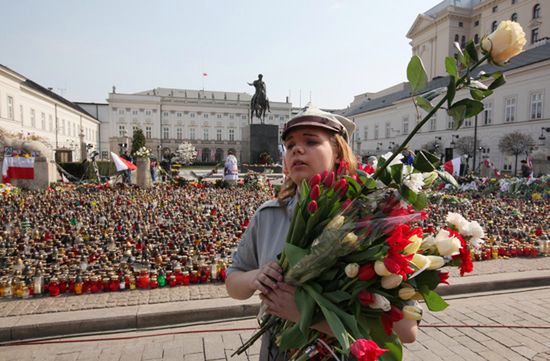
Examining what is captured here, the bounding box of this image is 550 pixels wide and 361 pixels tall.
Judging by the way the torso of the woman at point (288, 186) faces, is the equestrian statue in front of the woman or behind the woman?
behind

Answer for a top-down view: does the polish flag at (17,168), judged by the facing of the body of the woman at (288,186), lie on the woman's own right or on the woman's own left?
on the woman's own right

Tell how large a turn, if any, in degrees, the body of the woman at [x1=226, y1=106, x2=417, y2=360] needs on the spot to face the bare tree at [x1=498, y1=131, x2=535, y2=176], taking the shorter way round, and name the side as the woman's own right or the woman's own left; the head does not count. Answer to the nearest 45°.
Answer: approximately 135° to the woman's own left

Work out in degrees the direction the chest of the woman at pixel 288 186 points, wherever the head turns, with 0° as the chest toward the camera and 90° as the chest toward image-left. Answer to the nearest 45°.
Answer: approximately 0°
